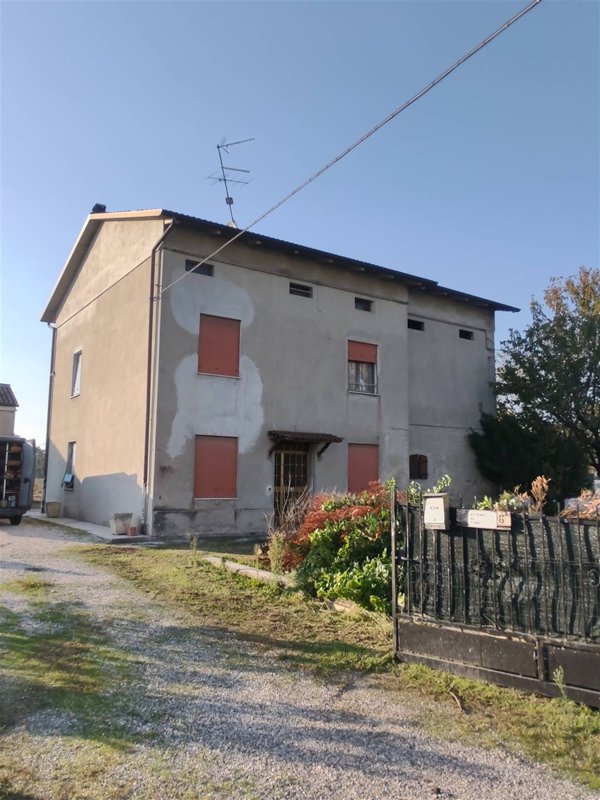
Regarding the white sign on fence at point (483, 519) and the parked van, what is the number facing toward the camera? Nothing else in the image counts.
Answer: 1

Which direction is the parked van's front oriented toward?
away from the camera

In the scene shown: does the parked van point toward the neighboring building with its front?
yes

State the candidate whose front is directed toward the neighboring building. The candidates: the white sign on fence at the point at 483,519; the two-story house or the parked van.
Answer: the parked van

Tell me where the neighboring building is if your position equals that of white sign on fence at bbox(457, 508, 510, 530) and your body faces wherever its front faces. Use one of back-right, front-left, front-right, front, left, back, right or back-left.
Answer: back-right

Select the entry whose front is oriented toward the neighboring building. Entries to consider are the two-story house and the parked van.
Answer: the parked van

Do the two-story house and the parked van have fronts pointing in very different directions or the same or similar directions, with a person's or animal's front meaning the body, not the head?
very different directions

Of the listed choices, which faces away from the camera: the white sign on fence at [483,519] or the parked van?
the parked van

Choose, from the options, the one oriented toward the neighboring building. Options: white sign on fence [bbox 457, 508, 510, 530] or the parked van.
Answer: the parked van
